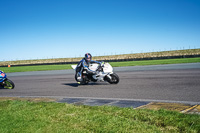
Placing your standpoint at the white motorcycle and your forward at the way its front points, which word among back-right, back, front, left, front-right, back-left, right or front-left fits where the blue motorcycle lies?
back

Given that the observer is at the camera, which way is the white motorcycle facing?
facing to the right of the viewer
